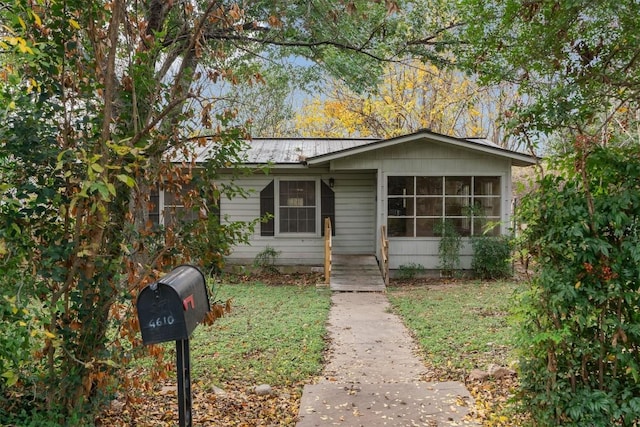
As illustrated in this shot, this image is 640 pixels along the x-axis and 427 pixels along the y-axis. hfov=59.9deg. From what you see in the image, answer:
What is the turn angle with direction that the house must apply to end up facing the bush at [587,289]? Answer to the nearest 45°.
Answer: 0° — it already faces it

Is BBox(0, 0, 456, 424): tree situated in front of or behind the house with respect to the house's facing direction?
in front

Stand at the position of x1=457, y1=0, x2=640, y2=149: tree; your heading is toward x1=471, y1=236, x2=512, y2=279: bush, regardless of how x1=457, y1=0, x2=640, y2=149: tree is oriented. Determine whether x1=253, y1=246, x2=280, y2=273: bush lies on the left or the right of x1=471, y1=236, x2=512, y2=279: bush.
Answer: left

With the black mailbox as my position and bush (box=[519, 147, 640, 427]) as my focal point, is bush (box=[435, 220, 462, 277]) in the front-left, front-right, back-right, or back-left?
front-left

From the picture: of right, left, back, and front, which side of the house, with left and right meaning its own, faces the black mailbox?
front

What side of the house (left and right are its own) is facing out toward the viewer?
front

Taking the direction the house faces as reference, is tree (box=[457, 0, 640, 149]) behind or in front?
in front

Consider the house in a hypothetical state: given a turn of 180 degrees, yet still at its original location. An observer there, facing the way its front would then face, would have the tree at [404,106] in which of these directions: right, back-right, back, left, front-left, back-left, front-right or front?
front
